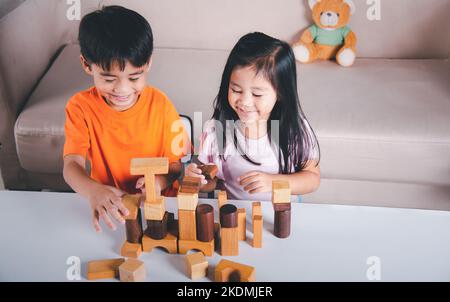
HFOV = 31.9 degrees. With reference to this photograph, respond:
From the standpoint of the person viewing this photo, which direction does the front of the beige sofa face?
facing the viewer

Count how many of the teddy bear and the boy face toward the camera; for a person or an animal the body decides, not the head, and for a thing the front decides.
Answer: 2

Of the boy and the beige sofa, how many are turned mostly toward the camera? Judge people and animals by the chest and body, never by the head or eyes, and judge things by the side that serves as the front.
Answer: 2

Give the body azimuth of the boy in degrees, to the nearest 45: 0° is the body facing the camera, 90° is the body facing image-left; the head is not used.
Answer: approximately 0°

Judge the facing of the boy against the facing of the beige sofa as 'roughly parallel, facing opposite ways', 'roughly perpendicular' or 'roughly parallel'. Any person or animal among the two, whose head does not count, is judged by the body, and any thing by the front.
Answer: roughly parallel

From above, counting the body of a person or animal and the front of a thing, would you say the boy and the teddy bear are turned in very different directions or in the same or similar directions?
same or similar directions

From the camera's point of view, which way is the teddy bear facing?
toward the camera

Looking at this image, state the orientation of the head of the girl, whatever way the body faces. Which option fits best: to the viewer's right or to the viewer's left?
to the viewer's left
